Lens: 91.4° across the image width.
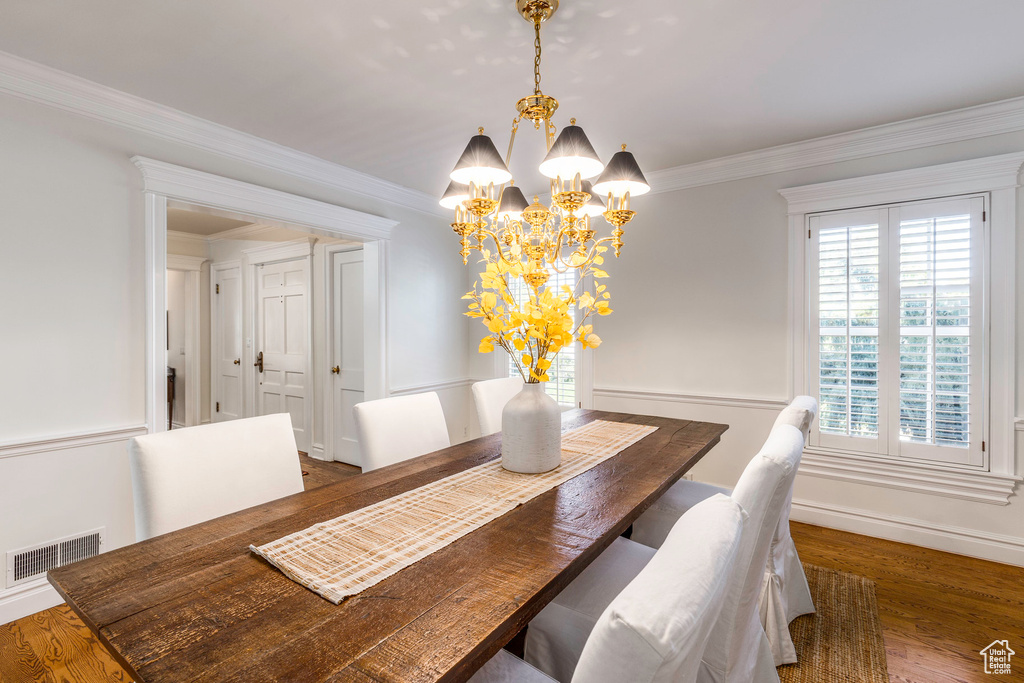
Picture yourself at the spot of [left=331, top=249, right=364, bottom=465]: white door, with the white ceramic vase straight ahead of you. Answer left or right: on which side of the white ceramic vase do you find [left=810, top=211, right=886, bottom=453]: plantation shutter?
left

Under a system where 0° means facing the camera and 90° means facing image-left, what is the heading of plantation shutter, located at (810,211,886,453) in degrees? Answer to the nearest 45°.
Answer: approximately 45°

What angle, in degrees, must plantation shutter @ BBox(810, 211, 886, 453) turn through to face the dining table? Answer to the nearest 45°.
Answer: approximately 45° to its left

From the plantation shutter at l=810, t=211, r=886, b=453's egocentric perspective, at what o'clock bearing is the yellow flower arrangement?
The yellow flower arrangement is roughly at 11 o'clock from the plantation shutter.
